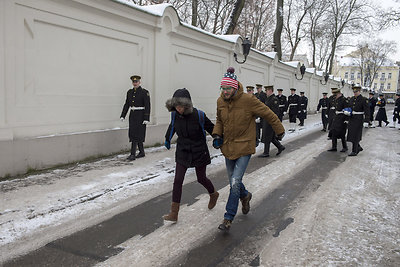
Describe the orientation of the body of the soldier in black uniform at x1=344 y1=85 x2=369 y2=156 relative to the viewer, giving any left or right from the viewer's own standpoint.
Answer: facing the viewer and to the left of the viewer

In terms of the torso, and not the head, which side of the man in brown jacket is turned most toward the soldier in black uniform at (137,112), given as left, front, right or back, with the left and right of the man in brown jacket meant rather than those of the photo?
right

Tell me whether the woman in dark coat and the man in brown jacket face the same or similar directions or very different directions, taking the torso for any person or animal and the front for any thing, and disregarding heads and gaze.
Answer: same or similar directions

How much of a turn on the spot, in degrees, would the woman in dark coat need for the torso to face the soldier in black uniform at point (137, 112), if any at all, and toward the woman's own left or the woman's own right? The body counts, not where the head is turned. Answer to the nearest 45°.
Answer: approximately 135° to the woman's own right

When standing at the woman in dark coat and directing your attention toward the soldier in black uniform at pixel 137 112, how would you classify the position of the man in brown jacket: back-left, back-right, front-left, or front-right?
back-right

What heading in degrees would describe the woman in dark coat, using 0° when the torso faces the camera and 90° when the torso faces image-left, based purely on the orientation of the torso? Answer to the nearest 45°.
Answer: approximately 45°

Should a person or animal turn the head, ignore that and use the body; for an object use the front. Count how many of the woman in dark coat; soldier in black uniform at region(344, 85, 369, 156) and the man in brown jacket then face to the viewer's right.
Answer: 0

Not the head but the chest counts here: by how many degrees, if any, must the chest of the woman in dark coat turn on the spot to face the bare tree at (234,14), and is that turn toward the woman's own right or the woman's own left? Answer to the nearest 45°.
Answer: approximately 135° to the woman's own right

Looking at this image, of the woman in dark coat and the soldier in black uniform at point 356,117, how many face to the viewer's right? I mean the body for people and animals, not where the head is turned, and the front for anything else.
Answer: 0

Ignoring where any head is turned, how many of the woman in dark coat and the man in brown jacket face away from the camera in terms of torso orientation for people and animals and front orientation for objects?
0

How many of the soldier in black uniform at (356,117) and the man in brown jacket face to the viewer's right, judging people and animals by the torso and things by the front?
0

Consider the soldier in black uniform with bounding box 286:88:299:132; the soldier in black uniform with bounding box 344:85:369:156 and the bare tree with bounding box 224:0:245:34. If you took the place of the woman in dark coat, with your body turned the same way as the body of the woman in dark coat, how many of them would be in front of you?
0

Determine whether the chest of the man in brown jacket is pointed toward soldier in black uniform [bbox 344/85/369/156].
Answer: no

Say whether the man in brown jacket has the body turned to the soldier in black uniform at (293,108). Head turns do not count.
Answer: no

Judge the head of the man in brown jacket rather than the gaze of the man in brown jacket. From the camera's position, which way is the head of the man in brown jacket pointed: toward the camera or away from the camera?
toward the camera

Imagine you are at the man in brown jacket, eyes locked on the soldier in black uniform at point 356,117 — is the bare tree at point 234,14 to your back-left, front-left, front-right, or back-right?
front-left

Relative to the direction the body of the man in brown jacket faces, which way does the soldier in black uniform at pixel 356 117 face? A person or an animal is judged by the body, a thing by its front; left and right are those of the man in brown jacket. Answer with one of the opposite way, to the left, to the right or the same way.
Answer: the same way
